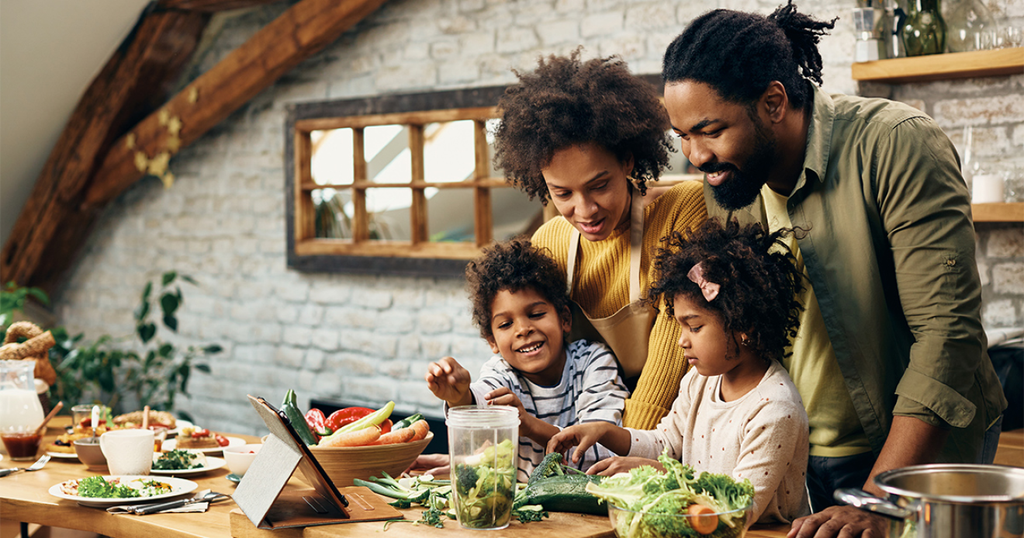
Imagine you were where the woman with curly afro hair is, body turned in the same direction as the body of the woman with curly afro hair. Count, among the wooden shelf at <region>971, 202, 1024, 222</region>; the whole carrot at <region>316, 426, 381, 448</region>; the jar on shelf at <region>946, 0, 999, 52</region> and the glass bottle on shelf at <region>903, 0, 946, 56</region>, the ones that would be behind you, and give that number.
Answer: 3

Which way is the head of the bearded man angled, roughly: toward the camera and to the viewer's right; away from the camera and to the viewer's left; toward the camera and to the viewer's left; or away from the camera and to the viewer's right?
toward the camera and to the viewer's left

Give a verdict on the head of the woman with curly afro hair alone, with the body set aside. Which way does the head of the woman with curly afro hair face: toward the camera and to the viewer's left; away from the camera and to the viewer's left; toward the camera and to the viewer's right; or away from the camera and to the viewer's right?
toward the camera and to the viewer's left

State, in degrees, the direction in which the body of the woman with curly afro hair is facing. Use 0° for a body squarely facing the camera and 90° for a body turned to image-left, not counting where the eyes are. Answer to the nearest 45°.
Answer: approximately 45°

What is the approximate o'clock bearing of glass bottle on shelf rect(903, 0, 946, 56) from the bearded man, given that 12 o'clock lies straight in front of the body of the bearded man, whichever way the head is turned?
The glass bottle on shelf is roughly at 5 o'clock from the bearded man.

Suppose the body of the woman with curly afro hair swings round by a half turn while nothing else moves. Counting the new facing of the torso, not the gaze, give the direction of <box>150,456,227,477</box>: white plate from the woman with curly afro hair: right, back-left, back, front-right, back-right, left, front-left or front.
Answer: back-left

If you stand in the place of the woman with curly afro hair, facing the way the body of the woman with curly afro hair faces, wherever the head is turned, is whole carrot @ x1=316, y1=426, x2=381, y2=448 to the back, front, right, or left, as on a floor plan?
front

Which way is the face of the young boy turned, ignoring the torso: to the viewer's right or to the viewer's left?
to the viewer's left

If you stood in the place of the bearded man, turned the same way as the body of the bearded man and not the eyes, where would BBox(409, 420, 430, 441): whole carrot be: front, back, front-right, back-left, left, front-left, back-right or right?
front-right

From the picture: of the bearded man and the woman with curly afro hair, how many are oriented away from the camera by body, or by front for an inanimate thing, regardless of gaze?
0

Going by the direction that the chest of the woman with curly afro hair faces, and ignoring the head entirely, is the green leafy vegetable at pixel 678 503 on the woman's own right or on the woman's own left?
on the woman's own left
